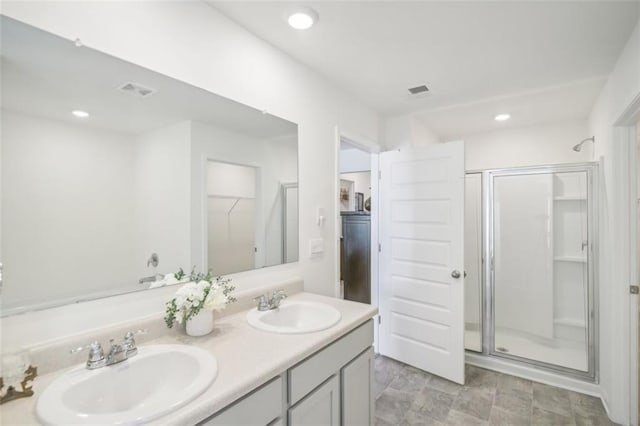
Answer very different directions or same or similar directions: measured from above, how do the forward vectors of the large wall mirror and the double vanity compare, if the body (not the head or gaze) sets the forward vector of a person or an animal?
same or similar directions

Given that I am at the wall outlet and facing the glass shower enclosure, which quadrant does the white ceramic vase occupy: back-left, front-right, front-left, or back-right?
back-right

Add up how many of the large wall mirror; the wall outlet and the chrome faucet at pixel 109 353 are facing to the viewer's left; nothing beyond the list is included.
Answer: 0

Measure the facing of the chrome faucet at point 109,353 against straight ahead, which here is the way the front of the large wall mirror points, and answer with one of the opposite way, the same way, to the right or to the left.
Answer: the same way

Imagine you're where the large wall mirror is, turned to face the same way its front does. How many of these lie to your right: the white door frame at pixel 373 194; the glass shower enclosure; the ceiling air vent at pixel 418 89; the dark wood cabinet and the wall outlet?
0

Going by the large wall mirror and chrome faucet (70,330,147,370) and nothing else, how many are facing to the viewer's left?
0

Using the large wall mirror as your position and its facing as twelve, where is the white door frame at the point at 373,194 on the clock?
The white door frame is roughly at 10 o'clock from the large wall mirror.

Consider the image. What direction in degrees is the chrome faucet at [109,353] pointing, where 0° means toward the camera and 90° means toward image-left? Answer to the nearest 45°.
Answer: approximately 315°

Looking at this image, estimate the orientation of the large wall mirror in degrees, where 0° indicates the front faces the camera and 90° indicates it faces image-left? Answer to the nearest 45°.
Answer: approximately 315°

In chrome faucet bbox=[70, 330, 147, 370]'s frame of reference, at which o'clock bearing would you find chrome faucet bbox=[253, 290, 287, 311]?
chrome faucet bbox=[253, 290, 287, 311] is roughly at 10 o'clock from chrome faucet bbox=[70, 330, 147, 370].

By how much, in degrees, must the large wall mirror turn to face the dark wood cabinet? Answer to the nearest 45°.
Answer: approximately 90° to its left

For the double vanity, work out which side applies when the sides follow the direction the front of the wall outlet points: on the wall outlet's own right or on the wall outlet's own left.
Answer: on the wall outlet's own right

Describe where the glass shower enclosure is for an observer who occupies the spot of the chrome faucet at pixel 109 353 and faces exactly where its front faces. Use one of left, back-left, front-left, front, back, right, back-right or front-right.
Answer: front-left

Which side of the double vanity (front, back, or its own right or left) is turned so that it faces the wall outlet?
left

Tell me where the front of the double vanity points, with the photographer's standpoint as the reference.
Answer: facing the viewer and to the right of the viewer

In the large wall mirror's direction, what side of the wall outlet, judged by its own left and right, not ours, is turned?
right

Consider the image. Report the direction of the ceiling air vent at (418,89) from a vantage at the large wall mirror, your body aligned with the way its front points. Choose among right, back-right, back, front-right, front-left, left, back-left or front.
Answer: front-left

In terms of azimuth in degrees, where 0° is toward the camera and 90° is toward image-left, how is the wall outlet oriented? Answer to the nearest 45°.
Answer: approximately 315°
